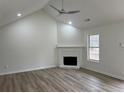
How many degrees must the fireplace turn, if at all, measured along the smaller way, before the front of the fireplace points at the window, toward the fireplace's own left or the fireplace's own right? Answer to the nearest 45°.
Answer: approximately 90° to the fireplace's own left

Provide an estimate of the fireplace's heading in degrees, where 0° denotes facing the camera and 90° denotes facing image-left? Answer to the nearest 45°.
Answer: approximately 0°
